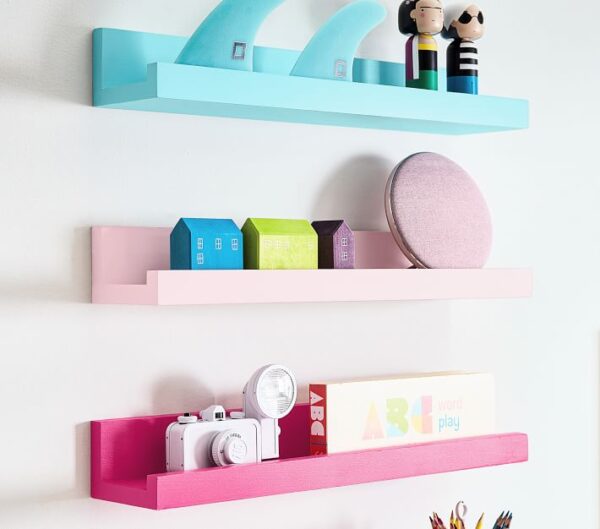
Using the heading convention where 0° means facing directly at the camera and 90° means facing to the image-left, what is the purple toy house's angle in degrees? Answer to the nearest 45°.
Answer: approximately 315°

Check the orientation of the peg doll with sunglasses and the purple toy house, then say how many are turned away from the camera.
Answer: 0

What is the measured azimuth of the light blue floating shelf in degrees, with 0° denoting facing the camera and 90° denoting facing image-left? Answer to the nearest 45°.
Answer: approximately 315°

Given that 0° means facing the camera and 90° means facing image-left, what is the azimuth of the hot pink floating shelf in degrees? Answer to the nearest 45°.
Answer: approximately 315°

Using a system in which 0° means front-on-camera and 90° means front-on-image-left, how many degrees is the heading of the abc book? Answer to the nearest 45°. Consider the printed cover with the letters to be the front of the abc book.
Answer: approximately 315°
